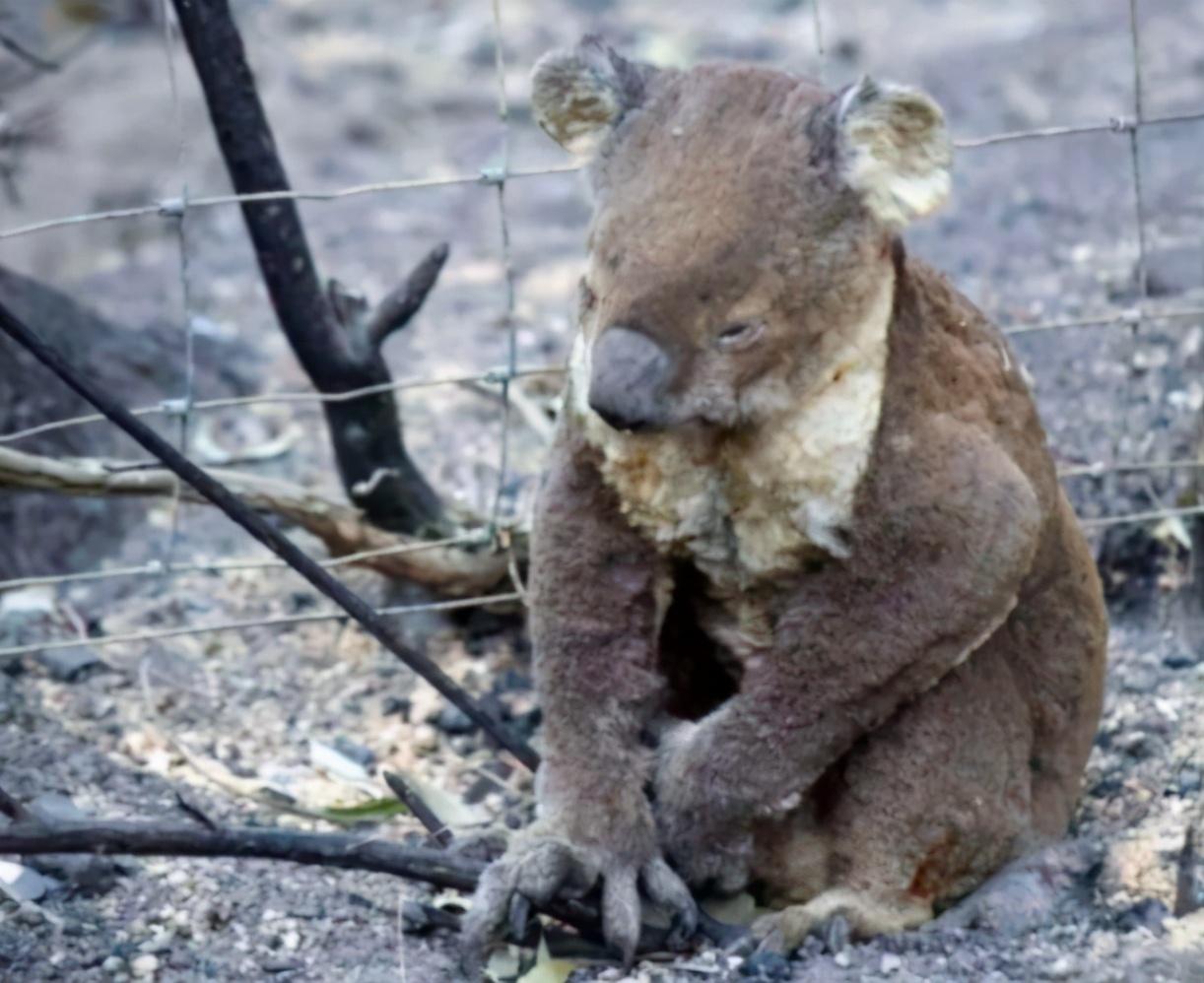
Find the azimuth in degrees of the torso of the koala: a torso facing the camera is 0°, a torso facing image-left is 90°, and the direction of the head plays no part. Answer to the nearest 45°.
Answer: approximately 45°

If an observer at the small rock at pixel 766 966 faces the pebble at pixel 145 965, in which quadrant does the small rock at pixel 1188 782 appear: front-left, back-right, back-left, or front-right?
back-right

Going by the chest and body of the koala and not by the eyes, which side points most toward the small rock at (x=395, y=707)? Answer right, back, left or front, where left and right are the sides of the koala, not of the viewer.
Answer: right

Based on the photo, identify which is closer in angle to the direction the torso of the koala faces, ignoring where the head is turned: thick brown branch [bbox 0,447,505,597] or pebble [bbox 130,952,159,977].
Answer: the pebble

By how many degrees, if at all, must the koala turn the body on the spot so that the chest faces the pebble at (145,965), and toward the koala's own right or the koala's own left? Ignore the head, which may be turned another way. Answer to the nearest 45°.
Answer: approximately 45° to the koala's own right

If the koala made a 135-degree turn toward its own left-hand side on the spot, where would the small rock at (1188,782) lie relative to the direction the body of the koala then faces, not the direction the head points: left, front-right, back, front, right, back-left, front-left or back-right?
front-left

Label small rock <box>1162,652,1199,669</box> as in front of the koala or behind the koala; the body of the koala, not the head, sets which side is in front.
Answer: behind

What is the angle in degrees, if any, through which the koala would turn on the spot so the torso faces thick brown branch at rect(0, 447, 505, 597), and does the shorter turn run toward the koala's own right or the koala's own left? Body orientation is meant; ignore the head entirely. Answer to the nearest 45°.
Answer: approximately 90° to the koala's own right

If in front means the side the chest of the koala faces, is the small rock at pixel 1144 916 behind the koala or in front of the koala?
behind

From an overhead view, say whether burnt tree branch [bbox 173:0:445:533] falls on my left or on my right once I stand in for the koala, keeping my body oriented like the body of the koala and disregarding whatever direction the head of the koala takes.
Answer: on my right
